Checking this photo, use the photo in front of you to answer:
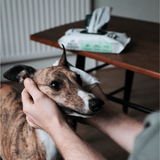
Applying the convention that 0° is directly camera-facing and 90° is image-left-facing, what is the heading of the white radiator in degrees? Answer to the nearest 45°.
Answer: approximately 315°

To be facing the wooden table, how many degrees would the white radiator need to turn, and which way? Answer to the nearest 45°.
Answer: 0° — it already faces it

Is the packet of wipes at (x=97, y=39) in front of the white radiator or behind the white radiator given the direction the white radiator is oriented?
in front

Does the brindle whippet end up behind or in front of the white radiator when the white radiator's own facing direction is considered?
in front
